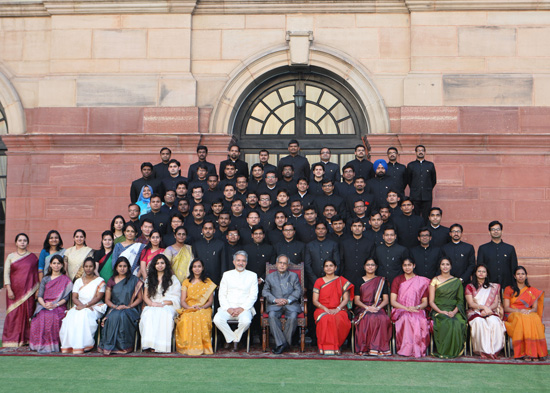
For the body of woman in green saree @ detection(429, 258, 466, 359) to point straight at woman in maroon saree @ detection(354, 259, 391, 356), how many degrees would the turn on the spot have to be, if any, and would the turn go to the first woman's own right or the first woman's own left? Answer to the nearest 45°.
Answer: approximately 90° to the first woman's own right

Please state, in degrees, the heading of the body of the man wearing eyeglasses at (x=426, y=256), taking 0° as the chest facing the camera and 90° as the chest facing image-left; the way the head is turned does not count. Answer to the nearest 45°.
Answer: approximately 0°

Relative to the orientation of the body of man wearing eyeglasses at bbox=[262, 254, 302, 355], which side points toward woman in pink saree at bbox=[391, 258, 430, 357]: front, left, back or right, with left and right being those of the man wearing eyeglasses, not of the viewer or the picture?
left

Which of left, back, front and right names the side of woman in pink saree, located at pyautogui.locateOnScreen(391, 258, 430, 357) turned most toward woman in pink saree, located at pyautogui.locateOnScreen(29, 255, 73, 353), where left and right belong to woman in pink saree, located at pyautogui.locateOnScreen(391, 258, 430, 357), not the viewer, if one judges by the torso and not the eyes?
right

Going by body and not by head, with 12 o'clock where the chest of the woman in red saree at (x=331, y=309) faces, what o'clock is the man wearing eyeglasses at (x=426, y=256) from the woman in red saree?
The man wearing eyeglasses is roughly at 8 o'clock from the woman in red saree.

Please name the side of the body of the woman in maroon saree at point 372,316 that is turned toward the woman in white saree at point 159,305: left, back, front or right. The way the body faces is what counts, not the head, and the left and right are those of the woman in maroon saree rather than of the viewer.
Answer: right

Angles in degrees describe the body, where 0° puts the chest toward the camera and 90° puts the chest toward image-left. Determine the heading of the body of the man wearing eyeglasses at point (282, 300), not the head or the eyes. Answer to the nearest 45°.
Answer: approximately 0°
